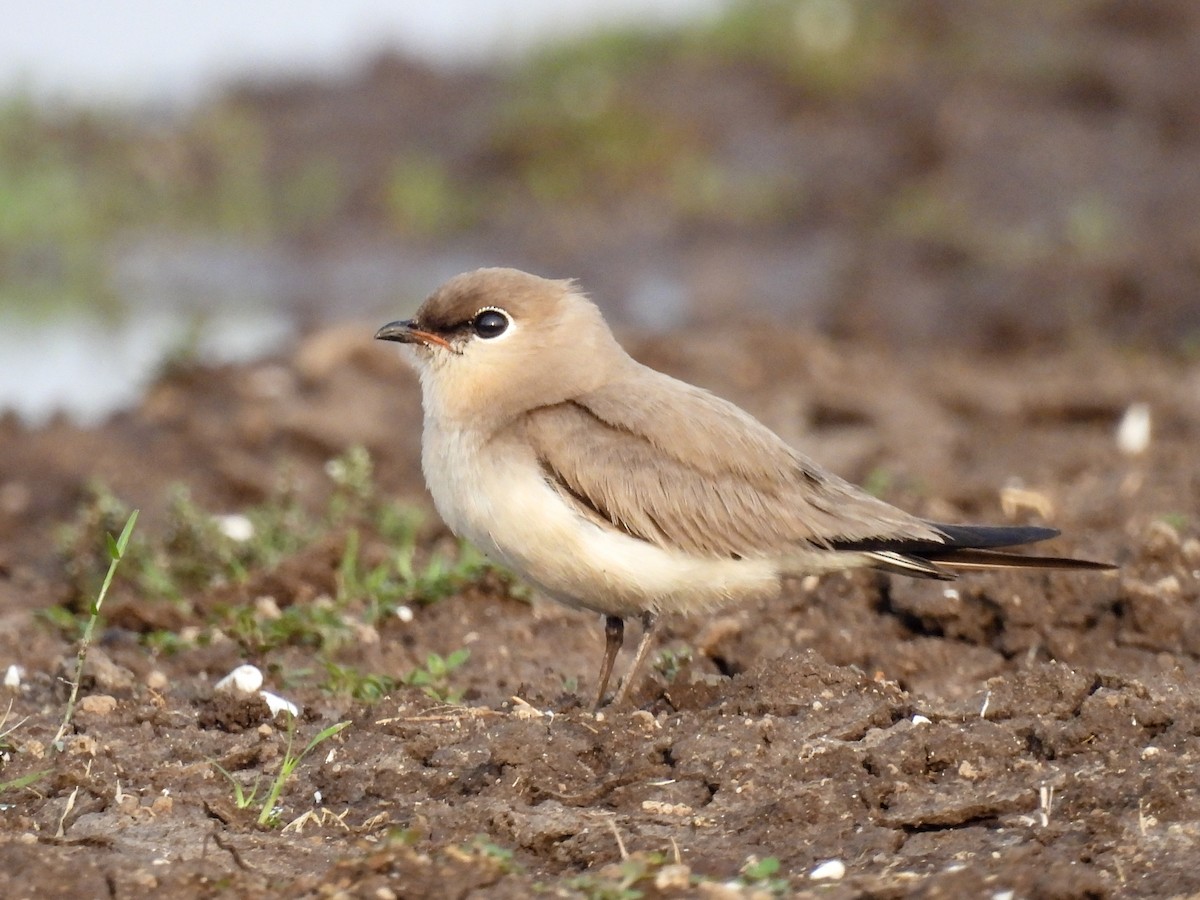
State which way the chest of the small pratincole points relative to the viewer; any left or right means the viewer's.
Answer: facing to the left of the viewer

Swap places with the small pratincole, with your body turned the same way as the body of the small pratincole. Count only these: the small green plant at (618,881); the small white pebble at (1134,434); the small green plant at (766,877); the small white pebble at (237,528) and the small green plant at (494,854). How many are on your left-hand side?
3

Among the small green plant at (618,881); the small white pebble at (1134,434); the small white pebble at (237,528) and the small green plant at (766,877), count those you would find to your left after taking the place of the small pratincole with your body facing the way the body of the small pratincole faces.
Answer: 2

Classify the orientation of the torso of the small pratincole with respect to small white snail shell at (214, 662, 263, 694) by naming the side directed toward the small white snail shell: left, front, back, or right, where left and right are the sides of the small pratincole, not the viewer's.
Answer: front

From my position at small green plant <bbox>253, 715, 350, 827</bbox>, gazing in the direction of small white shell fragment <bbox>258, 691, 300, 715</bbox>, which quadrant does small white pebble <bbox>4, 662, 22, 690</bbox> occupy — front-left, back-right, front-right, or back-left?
front-left

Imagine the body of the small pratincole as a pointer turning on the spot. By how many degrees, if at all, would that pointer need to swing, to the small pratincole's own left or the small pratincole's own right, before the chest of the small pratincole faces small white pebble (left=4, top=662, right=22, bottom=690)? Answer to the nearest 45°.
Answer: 0° — it already faces it

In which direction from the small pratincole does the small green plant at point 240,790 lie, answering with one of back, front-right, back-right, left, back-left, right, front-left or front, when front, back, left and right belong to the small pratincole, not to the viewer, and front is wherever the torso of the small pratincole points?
front-left

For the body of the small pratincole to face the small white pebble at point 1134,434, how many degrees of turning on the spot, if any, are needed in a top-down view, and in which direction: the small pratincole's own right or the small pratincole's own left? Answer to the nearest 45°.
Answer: approximately 135° to the small pratincole's own right

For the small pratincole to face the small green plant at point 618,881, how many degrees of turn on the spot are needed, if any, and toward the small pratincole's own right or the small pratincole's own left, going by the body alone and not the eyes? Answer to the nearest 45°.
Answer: approximately 90° to the small pratincole's own left

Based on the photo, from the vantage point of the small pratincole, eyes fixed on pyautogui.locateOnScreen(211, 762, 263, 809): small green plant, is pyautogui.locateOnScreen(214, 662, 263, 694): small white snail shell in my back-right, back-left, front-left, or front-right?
front-right

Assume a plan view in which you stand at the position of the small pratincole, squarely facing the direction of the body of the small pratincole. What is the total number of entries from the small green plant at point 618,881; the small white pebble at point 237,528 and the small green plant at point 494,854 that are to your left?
2

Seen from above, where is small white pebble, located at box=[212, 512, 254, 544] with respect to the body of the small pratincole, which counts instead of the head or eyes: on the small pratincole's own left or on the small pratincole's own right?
on the small pratincole's own right

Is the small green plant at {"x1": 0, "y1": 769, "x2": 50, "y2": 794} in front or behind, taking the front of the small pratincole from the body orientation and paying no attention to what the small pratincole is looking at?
in front

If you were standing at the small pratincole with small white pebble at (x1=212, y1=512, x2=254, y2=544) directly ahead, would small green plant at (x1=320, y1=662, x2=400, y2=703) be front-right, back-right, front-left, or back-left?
front-left

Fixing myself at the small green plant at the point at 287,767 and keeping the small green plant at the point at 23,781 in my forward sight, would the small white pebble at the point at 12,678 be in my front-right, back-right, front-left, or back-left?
front-right
